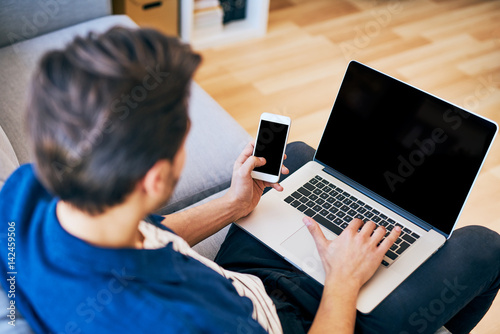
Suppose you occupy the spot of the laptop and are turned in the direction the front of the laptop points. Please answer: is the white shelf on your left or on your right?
on your right

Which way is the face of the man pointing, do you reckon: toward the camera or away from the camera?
away from the camera

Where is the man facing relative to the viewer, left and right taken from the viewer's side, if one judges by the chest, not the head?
facing away from the viewer and to the right of the viewer

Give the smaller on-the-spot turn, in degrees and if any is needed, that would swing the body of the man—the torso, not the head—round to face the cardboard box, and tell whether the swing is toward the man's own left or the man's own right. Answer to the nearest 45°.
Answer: approximately 45° to the man's own left

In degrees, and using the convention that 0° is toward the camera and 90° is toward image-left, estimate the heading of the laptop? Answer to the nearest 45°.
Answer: approximately 45°
